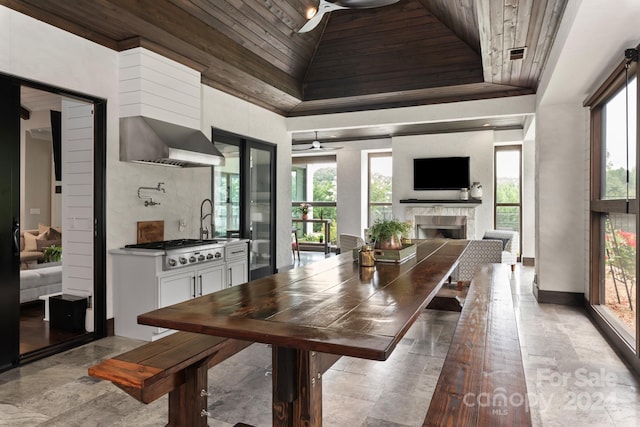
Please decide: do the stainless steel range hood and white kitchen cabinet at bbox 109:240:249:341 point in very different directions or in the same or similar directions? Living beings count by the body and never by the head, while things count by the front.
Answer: same or similar directions

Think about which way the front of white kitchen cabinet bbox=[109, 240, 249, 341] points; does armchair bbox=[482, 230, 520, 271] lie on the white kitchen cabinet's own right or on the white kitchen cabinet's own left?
on the white kitchen cabinet's own left

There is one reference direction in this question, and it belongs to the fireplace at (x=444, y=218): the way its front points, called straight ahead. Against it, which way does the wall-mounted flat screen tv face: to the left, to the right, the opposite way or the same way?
the same way

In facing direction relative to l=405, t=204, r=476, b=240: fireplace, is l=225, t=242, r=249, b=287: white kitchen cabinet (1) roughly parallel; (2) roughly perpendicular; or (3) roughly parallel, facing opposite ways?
roughly perpendicular

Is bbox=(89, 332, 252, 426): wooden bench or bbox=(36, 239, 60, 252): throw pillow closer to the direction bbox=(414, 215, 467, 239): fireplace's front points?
the wooden bench

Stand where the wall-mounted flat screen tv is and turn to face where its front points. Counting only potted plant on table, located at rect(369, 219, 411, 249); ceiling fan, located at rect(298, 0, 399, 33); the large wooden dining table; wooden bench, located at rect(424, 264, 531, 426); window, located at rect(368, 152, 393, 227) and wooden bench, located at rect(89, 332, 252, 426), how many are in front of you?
5

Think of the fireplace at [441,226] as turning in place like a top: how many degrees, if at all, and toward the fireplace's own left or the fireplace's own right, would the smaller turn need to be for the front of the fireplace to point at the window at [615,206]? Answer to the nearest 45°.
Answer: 0° — it already faces it

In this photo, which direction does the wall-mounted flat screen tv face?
toward the camera

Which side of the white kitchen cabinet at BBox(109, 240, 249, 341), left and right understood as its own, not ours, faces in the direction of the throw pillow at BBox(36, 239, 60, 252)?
back

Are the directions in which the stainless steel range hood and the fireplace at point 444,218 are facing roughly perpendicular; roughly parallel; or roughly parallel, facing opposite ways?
roughly perpendicular

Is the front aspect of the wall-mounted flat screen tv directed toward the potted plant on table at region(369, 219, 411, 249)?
yes

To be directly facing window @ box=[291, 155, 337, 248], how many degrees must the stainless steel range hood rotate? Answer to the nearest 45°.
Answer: approximately 90° to its left

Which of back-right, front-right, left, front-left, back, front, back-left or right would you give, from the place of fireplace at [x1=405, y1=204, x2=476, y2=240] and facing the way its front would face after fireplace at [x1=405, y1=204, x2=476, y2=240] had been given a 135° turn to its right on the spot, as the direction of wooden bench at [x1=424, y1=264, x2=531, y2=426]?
back-left

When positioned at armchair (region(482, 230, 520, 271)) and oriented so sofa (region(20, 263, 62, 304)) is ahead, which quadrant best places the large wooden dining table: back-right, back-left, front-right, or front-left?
front-left

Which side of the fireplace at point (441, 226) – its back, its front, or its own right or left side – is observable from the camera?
front

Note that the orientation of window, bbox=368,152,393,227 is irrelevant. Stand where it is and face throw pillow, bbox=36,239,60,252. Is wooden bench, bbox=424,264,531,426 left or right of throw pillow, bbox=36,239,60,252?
left

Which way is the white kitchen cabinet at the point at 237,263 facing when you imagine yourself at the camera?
facing the viewer and to the right of the viewer
